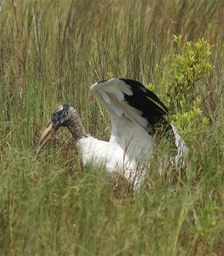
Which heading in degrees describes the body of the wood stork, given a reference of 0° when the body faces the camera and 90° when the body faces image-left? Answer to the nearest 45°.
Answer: approximately 90°

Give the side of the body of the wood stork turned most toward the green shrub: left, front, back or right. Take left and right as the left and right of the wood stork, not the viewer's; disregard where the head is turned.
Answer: back
